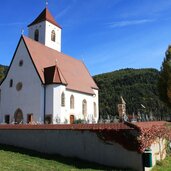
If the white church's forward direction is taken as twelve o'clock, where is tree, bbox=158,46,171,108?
The tree is roughly at 7 o'clock from the white church.

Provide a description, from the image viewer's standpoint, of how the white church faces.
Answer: facing the viewer and to the left of the viewer
